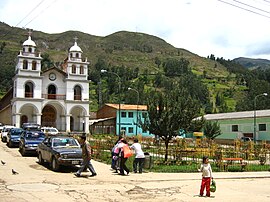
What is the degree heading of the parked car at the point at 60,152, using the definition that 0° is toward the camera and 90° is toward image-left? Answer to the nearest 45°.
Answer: approximately 315°

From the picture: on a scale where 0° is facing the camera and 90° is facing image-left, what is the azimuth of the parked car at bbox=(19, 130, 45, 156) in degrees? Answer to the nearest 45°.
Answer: approximately 315°

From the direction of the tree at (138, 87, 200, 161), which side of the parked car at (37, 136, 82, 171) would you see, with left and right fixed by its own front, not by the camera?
left

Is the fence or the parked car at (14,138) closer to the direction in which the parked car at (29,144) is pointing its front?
the fence

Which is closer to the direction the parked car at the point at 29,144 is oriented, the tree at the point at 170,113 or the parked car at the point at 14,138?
the tree

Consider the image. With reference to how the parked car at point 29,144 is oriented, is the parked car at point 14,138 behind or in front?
behind

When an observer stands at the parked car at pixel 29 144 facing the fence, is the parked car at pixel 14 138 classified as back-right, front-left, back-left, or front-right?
back-left

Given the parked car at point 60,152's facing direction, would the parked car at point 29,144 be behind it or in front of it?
behind
